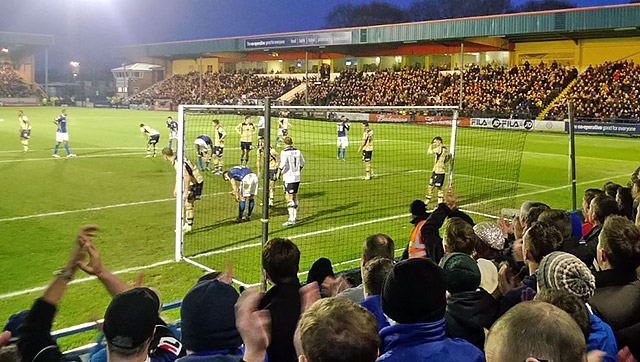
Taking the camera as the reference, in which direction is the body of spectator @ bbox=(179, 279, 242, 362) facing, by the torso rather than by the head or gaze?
away from the camera

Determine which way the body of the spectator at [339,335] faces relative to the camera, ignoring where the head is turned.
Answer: away from the camera

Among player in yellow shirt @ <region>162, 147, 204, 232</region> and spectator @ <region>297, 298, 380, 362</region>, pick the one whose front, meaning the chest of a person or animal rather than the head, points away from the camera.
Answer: the spectator

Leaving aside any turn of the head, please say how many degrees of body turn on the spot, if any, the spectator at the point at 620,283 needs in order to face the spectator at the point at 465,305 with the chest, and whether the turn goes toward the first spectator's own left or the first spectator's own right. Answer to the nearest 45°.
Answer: approximately 90° to the first spectator's own left

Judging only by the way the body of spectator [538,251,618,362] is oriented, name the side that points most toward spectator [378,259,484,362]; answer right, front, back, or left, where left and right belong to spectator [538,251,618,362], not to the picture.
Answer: left

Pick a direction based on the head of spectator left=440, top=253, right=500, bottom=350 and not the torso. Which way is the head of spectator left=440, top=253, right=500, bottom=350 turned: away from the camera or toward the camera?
away from the camera

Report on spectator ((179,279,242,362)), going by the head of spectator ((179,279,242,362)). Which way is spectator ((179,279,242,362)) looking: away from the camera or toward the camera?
away from the camera

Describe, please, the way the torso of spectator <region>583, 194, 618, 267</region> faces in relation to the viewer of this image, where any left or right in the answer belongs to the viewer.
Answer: facing to the left of the viewer

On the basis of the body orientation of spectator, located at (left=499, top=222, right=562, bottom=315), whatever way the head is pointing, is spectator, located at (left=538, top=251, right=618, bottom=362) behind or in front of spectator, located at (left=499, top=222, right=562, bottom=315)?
behind

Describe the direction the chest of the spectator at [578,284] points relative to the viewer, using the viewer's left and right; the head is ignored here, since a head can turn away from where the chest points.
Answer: facing away from the viewer and to the left of the viewer

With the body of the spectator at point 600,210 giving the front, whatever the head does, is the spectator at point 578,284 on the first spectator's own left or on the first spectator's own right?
on the first spectator's own left

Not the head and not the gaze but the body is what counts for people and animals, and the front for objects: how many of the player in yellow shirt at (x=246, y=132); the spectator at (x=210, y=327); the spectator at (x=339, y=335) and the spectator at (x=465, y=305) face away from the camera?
3

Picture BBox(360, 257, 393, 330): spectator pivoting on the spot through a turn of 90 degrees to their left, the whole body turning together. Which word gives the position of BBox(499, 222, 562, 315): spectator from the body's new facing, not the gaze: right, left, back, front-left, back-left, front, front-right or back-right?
back
